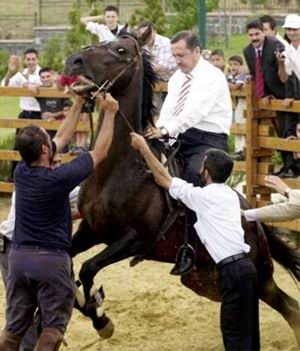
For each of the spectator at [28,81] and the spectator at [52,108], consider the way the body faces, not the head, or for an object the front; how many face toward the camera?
2

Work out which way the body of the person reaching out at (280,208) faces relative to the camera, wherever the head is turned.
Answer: to the viewer's left

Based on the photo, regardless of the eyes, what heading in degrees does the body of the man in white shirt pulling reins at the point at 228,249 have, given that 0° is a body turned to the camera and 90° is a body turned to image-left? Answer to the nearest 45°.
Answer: approximately 135°

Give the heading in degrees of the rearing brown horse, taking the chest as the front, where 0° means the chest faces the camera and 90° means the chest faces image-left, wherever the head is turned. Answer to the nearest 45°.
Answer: approximately 45°

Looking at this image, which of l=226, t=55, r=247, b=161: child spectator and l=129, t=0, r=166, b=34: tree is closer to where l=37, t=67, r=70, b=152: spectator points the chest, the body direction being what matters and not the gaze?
the child spectator

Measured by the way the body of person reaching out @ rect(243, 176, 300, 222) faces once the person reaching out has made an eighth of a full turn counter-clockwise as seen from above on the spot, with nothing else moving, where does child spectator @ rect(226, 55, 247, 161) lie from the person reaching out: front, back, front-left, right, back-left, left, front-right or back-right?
back-right

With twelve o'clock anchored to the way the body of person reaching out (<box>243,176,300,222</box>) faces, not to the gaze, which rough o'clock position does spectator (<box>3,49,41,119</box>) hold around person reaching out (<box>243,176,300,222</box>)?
spectator (<box>3,49,41,119</box>) is roughly at 2 o'clock from person reaching out (<box>243,176,300,222</box>).

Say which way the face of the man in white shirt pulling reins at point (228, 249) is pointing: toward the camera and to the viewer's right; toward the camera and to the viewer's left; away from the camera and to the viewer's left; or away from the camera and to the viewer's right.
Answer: away from the camera and to the viewer's left
